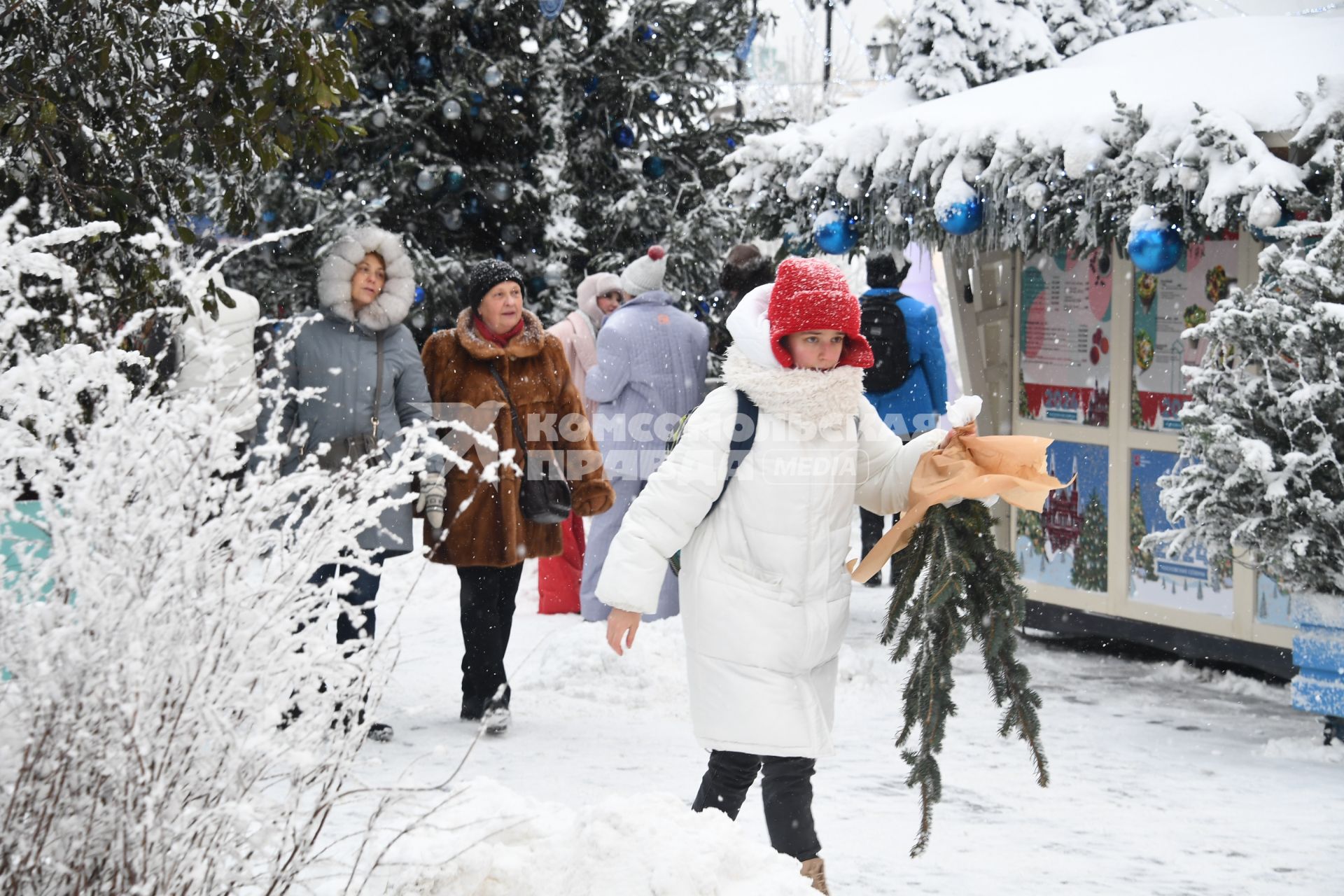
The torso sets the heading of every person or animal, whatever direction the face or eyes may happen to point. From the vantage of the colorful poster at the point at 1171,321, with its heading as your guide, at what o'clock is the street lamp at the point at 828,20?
The street lamp is roughly at 4 o'clock from the colorful poster.

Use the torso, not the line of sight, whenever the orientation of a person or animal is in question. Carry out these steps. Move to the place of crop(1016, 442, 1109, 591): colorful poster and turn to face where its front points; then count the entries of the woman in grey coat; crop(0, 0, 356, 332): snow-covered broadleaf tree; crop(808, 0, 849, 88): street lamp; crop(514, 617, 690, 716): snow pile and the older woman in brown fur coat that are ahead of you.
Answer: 4

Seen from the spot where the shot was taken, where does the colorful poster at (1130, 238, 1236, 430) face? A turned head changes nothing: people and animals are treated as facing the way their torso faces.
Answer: facing the viewer and to the left of the viewer

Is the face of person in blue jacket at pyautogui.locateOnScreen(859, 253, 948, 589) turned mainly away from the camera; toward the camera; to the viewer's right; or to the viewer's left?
away from the camera

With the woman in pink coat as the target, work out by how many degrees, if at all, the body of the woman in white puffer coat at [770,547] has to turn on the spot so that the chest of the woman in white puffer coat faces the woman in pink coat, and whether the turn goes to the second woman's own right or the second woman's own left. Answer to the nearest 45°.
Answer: approximately 135° to the second woman's own left

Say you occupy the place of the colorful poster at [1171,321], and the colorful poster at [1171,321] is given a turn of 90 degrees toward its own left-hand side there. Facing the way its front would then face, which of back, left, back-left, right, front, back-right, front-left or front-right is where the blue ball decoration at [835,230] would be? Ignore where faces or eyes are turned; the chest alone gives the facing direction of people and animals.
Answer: back-right

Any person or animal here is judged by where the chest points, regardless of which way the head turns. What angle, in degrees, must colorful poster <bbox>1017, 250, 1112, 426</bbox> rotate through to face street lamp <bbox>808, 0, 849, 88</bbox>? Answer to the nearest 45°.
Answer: approximately 135° to its right

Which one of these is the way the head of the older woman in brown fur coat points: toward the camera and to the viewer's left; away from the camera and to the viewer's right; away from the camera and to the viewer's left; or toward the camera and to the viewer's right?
toward the camera and to the viewer's right

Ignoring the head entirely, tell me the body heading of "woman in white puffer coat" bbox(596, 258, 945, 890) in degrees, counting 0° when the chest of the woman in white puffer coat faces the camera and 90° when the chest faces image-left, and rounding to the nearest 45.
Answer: approximately 315°
